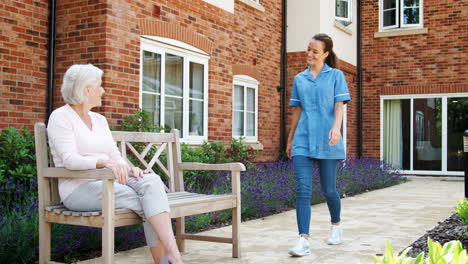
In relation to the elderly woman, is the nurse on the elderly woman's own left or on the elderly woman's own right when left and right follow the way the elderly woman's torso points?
on the elderly woman's own left

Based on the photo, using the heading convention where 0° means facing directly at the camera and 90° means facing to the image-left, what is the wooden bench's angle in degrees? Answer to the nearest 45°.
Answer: approximately 315°

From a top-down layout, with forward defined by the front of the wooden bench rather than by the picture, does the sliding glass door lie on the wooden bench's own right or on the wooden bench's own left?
on the wooden bench's own left

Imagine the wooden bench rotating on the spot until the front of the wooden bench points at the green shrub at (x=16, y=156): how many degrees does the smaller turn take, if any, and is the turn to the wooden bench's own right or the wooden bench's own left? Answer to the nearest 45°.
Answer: approximately 180°

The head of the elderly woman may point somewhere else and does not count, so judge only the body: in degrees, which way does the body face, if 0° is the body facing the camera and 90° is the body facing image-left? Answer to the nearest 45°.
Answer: approximately 315°

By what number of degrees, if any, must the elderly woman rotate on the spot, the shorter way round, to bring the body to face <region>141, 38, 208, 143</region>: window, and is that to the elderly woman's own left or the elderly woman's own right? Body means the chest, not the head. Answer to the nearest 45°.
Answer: approximately 135° to the elderly woman's own left

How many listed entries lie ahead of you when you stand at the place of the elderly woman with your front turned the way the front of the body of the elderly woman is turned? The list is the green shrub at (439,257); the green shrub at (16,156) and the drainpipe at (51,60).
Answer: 1

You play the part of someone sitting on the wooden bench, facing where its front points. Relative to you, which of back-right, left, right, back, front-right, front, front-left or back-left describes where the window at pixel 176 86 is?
back-left

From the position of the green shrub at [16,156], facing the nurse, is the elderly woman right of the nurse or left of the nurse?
right

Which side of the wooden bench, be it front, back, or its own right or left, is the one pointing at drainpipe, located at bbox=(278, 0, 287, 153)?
left
